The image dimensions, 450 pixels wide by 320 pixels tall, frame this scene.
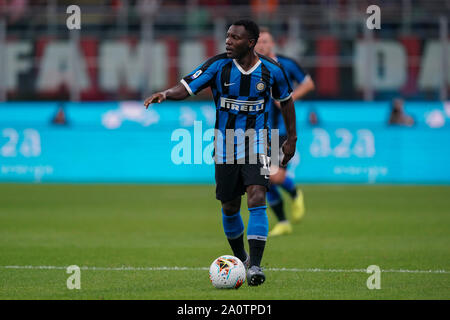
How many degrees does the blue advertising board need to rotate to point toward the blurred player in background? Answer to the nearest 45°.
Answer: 0° — it already faces them

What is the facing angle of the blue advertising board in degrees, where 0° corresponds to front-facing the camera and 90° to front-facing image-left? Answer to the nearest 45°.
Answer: approximately 0°

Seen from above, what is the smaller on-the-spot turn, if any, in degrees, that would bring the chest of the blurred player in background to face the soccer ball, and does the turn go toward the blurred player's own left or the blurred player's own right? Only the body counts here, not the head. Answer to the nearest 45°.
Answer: approximately 45° to the blurred player's own left

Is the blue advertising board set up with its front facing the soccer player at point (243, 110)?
yes

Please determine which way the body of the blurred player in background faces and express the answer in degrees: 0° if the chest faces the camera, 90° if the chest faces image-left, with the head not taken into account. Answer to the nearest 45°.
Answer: approximately 45°

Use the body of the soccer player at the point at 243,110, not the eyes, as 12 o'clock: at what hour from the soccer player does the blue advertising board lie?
The blue advertising board is roughly at 6 o'clock from the soccer player.

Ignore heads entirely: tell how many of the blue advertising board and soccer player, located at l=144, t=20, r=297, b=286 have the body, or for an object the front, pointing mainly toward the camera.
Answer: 2
